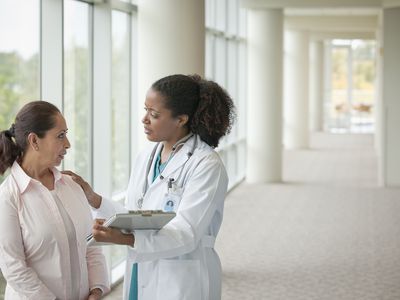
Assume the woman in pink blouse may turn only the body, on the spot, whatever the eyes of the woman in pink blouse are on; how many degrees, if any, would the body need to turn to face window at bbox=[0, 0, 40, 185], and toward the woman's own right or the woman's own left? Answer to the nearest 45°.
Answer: approximately 135° to the woman's own left

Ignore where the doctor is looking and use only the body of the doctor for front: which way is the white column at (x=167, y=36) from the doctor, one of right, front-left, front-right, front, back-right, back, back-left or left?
back-right

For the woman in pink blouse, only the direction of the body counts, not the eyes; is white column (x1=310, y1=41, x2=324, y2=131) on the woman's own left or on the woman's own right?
on the woman's own left

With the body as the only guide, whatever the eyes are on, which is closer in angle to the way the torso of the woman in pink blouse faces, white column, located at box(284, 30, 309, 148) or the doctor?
the doctor

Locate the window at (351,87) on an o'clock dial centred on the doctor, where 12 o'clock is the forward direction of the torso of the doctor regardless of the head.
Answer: The window is roughly at 5 o'clock from the doctor.

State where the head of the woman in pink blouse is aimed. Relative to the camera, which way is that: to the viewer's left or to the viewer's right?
to the viewer's right

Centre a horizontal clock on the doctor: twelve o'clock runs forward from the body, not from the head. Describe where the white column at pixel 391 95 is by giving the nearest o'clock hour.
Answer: The white column is roughly at 5 o'clock from the doctor.
